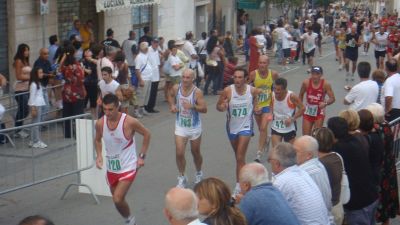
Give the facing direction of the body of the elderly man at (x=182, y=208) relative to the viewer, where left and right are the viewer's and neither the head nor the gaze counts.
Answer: facing away from the viewer and to the left of the viewer

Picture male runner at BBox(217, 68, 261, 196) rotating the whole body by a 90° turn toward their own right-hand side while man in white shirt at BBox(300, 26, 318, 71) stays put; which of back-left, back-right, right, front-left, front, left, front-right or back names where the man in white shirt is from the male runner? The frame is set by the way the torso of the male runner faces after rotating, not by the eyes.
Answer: right

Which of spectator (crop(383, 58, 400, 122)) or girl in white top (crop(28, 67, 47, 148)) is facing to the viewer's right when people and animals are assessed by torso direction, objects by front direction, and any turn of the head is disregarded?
the girl in white top

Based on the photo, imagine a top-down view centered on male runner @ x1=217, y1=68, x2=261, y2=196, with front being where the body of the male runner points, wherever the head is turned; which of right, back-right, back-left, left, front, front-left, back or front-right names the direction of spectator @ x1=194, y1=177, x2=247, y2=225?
front

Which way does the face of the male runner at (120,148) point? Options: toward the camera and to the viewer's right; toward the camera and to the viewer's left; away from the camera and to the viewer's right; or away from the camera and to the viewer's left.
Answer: toward the camera and to the viewer's left

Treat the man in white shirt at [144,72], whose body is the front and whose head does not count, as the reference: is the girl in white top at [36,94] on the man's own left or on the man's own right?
on the man's own right

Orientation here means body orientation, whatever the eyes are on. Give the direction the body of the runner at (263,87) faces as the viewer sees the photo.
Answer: toward the camera

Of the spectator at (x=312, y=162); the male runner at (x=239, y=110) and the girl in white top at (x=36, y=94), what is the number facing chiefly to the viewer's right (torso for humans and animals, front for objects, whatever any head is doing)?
1

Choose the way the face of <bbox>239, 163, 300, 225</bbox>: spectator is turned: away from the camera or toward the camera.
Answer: away from the camera

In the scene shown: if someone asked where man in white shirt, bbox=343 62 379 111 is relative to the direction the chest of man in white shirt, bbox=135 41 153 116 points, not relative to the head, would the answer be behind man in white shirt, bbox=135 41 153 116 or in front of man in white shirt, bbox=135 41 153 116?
in front

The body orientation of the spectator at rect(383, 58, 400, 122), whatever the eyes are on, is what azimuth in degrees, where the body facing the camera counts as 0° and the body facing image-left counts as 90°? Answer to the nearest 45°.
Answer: approximately 135°

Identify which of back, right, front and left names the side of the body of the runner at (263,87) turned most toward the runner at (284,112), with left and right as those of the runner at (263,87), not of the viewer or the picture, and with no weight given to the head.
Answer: front

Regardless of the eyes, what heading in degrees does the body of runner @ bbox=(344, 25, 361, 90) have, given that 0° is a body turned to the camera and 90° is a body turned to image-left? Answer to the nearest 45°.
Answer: approximately 0°

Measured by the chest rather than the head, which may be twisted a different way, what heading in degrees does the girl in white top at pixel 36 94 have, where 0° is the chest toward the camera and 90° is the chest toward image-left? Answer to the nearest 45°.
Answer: approximately 270°

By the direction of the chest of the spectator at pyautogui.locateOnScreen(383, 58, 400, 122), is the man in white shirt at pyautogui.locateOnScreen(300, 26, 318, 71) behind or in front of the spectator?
in front

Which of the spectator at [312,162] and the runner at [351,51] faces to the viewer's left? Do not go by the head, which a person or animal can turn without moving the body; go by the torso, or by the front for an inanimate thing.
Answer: the spectator
